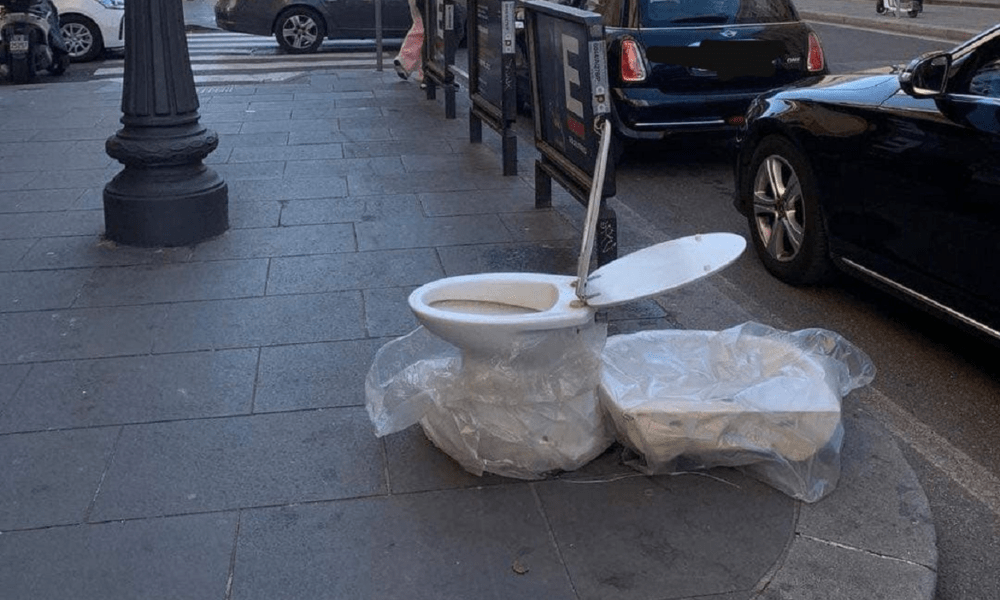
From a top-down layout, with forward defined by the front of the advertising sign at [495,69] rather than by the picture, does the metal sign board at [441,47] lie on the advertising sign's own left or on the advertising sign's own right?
on the advertising sign's own right

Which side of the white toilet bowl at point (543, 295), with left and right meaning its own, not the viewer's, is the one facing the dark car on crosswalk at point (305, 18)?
right

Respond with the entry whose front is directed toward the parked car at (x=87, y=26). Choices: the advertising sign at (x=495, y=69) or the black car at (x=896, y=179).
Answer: the black car

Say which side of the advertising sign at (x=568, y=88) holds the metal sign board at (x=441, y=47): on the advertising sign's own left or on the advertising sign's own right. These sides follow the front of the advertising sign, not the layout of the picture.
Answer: on the advertising sign's own right

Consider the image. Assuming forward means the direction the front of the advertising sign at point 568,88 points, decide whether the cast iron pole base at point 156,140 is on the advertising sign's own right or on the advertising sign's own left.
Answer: on the advertising sign's own right

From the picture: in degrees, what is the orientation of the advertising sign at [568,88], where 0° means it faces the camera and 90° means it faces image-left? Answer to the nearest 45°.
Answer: approximately 45°

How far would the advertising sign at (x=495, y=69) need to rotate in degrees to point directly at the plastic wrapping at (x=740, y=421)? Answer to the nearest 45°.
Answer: approximately 45° to its left

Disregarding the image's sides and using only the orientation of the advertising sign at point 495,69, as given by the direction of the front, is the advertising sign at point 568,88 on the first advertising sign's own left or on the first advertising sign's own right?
on the first advertising sign's own left

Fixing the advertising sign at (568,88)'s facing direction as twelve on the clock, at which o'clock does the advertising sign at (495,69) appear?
the advertising sign at (495,69) is roughly at 4 o'clock from the advertising sign at (568,88).

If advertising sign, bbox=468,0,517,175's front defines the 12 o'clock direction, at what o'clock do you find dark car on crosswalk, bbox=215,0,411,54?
The dark car on crosswalk is roughly at 4 o'clock from the advertising sign.
